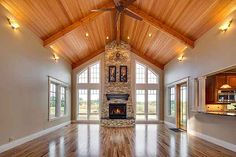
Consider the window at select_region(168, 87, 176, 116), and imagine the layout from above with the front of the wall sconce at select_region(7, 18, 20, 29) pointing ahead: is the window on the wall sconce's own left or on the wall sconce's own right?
on the wall sconce's own left

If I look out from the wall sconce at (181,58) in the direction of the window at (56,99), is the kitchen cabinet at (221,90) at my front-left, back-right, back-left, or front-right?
back-left

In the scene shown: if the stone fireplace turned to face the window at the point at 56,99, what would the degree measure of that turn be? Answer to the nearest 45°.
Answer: approximately 45° to its right

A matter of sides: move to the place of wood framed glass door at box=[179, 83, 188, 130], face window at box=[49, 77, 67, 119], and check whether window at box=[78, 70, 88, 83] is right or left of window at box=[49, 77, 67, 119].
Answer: right

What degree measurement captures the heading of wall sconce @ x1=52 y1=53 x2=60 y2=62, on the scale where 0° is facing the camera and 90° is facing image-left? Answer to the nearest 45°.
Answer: approximately 315°

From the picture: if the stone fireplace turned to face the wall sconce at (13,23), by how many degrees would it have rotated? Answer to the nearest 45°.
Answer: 0° — it already faces it

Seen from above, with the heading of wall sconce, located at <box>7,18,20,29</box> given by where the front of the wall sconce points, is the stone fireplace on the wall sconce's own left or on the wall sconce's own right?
on the wall sconce's own left

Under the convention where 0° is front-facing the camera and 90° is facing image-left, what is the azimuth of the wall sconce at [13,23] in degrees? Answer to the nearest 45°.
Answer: approximately 315°
